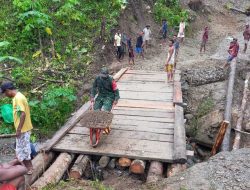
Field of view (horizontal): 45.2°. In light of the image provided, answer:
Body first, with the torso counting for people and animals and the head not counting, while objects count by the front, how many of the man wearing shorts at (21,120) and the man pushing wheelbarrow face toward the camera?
1

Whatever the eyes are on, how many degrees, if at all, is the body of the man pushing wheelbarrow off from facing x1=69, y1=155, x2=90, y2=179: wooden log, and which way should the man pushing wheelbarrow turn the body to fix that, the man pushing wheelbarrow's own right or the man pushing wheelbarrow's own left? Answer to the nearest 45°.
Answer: approximately 45° to the man pushing wheelbarrow's own right

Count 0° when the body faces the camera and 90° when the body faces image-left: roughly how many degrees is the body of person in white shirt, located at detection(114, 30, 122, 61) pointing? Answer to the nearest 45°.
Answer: approximately 0°

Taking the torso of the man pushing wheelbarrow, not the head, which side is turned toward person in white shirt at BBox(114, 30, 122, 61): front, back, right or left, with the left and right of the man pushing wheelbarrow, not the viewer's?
back

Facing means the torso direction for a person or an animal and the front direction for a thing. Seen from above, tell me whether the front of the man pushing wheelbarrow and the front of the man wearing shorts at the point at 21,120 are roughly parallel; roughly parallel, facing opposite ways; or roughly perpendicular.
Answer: roughly perpendicular
